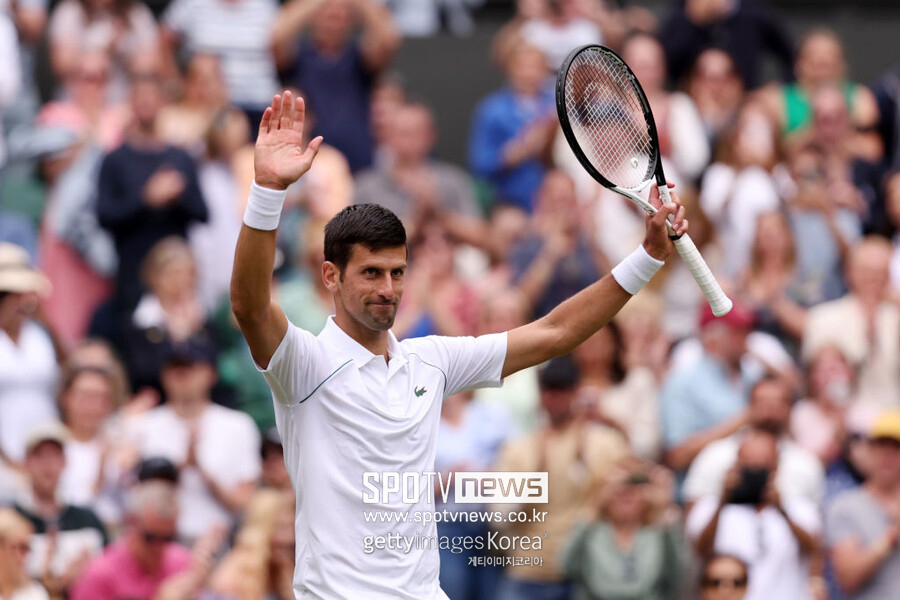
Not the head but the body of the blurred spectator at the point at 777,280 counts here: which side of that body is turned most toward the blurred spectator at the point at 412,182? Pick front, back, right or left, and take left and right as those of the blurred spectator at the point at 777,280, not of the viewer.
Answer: right

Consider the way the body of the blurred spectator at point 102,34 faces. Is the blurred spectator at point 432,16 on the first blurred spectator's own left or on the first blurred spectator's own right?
on the first blurred spectator's own left

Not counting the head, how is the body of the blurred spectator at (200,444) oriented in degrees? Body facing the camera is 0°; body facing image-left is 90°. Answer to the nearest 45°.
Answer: approximately 0°

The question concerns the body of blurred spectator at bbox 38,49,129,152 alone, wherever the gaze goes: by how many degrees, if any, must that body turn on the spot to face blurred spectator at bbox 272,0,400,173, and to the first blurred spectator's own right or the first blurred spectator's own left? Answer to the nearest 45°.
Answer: approximately 90° to the first blurred spectator's own left

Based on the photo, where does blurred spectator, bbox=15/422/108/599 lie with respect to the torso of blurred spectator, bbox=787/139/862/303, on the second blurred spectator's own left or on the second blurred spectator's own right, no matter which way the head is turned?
on the second blurred spectator's own right

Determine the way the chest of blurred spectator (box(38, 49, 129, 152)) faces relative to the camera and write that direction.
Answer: toward the camera

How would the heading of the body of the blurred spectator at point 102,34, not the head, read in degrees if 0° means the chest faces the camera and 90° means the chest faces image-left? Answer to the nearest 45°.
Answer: approximately 0°

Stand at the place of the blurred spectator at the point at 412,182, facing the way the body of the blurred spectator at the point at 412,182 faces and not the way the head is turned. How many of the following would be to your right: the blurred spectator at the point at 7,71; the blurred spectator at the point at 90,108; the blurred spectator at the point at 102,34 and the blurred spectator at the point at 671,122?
3

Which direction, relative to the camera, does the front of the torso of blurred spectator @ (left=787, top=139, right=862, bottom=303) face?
toward the camera
